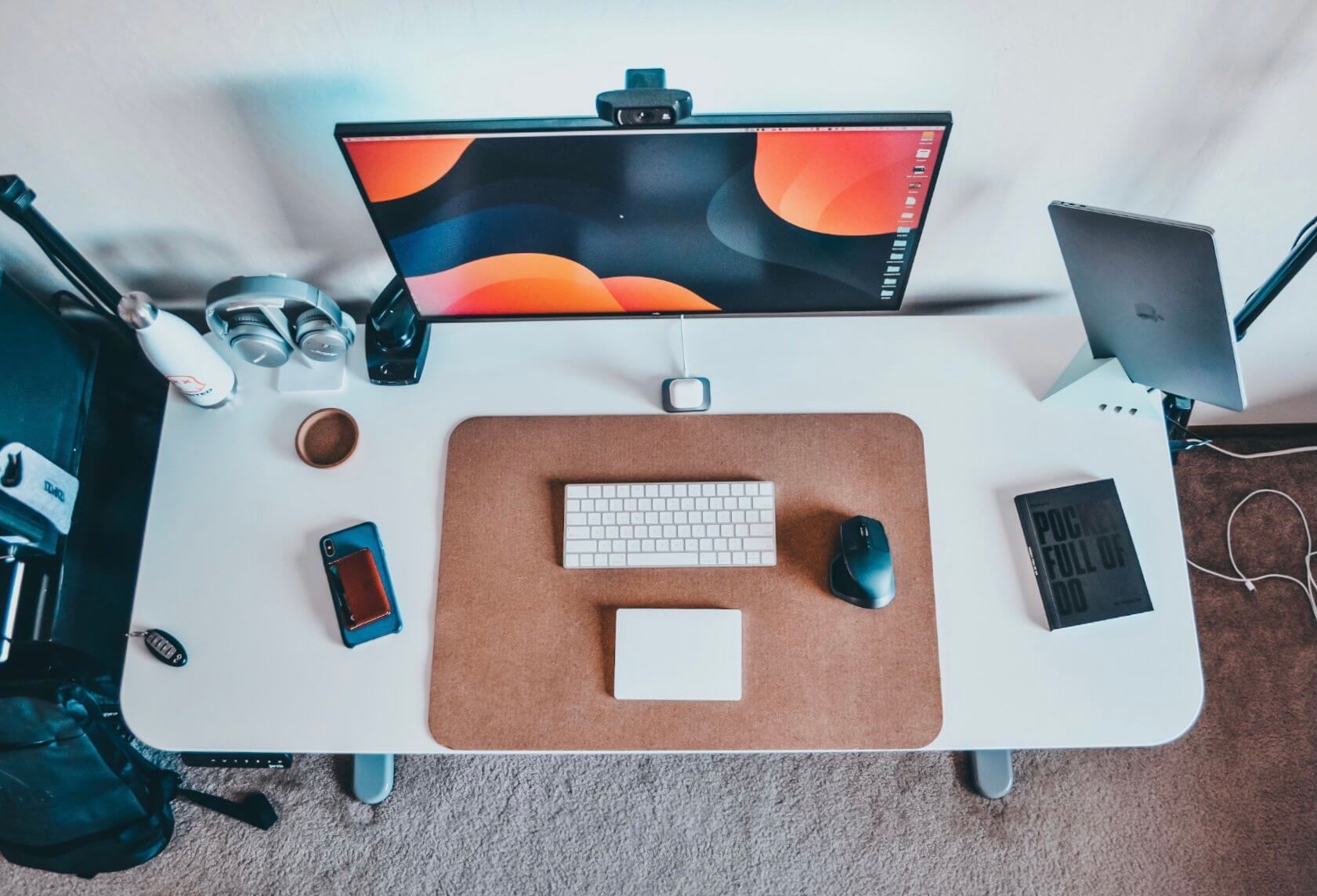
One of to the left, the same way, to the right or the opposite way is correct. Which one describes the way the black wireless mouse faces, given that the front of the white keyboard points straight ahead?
the opposite way

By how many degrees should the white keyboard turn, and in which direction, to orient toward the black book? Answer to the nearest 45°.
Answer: approximately 90° to its left

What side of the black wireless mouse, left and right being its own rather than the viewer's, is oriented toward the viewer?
back

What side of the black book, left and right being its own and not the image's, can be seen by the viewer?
front

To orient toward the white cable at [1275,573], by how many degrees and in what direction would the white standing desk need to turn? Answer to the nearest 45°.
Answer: approximately 135° to its left

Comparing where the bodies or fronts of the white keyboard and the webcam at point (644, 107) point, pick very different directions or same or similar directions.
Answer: same or similar directions

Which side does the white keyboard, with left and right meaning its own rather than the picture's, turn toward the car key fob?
right

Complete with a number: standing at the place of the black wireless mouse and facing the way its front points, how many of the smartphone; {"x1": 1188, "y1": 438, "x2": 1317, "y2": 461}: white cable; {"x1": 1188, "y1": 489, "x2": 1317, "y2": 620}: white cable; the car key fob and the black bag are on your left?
3

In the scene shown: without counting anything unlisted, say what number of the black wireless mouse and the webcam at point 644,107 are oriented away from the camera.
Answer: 1

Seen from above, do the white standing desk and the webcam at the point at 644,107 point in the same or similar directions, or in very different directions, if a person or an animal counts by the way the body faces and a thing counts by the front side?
same or similar directions

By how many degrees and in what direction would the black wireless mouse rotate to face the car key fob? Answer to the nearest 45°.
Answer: approximately 90° to its left

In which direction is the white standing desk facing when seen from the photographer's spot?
facing the viewer

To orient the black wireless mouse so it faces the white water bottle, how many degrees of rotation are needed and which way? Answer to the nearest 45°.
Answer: approximately 90° to its left

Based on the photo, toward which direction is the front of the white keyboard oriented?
toward the camera
